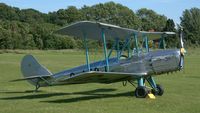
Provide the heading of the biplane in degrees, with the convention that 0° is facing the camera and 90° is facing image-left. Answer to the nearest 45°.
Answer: approximately 315°
